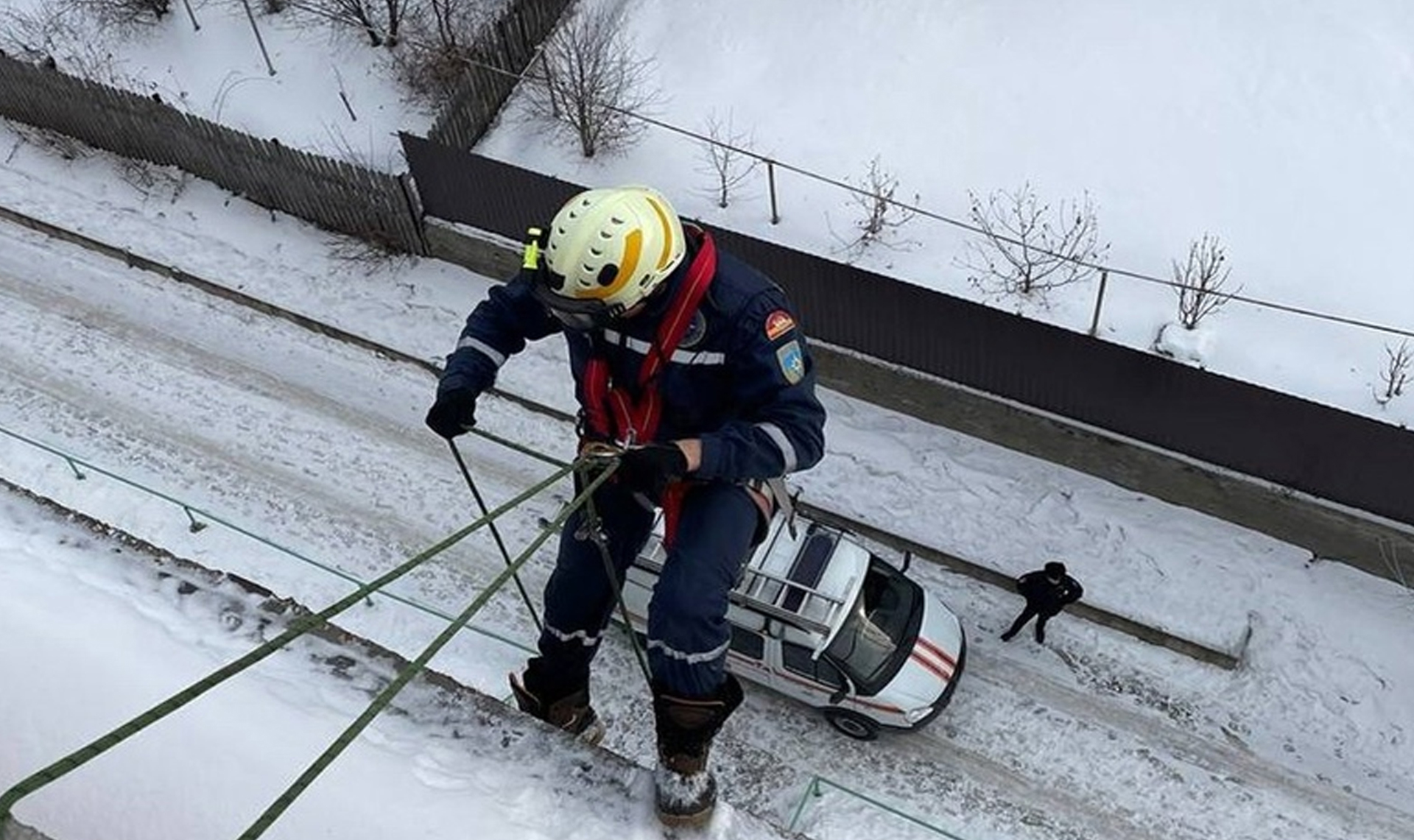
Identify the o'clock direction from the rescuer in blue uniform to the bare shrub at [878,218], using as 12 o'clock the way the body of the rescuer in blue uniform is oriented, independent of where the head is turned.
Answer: The bare shrub is roughly at 5 o'clock from the rescuer in blue uniform.

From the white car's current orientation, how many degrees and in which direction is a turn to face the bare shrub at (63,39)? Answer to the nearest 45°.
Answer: approximately 180°

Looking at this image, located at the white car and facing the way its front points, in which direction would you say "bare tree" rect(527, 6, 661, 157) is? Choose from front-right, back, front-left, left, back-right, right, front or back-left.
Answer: back

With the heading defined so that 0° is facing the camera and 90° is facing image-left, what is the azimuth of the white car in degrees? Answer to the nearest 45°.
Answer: approximately 315°

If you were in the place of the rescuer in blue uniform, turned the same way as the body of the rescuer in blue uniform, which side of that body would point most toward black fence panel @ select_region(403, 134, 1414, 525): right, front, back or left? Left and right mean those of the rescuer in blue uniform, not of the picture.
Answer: back

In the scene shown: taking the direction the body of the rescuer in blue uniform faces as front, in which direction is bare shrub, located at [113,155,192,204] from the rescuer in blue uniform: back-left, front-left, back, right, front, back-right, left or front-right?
right

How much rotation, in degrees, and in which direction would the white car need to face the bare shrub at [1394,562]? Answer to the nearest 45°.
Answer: approximately 90° to its left

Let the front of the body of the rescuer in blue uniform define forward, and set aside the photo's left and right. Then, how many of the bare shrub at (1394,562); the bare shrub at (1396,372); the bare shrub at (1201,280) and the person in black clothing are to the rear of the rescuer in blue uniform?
4

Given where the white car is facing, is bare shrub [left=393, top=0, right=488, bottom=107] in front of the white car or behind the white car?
behind

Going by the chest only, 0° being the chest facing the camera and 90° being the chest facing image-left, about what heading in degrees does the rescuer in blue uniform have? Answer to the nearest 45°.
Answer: approximately 45°

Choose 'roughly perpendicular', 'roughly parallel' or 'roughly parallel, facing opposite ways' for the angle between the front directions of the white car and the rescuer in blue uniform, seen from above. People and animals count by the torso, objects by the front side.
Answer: roughly perpendicular
